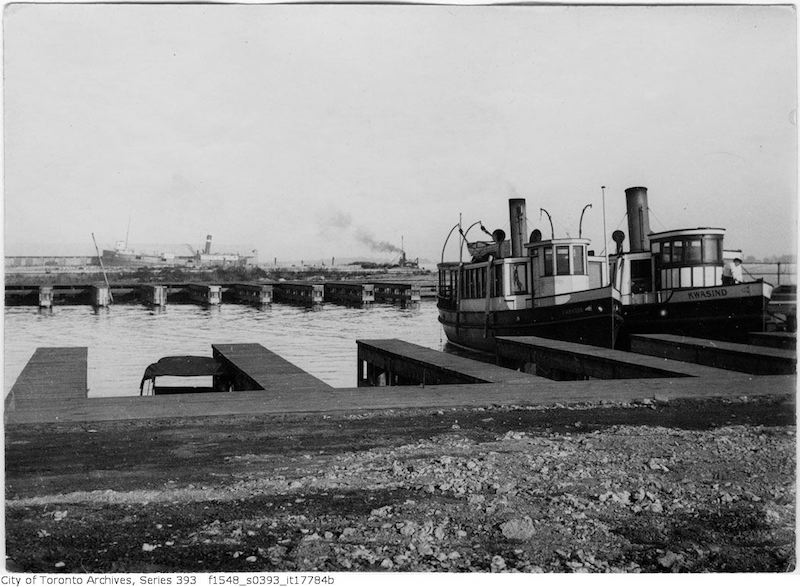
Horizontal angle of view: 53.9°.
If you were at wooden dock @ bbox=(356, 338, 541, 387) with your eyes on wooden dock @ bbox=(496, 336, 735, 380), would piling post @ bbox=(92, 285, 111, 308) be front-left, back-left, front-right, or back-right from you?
back-left

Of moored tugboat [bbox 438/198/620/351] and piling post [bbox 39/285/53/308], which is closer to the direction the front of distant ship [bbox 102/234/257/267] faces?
the piling post

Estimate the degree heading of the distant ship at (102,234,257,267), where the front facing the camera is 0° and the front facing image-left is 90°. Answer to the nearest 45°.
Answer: approximately 90°

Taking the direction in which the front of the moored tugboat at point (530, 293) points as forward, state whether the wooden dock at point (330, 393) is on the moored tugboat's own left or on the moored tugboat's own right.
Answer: on the moored tugboat's own right

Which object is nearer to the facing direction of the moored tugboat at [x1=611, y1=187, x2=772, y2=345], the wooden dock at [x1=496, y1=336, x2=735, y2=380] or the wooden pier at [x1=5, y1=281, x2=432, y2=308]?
the wooden dock

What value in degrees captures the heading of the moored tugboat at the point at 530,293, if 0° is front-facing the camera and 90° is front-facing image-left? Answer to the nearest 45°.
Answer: approximately 315°

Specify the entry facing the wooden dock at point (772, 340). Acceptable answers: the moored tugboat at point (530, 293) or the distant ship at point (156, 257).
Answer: the moored tugboat

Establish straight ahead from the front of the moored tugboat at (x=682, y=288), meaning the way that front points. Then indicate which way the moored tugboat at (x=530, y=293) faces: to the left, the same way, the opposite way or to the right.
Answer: the same way
